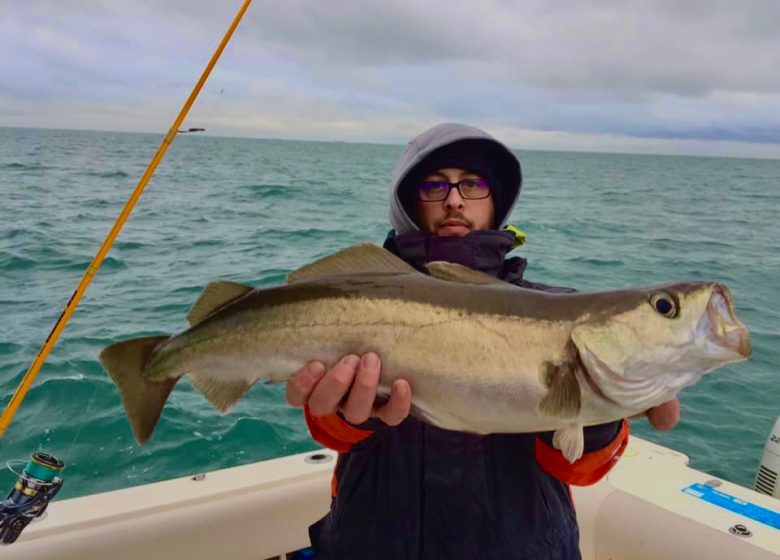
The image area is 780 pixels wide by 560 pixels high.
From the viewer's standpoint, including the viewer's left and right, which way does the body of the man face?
facing the viewer

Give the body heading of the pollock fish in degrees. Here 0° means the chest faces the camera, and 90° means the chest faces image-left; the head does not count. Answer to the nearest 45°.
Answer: approximately 270°

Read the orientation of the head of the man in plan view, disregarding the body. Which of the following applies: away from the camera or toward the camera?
toward the camera
